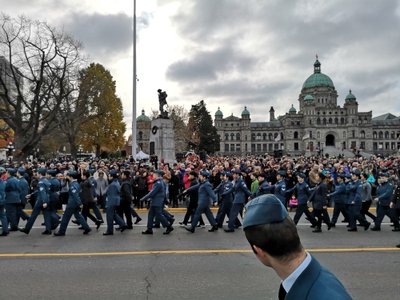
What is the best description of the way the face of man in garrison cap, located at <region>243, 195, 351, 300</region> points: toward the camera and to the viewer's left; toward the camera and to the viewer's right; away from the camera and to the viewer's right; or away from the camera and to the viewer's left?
away from the camera and to the viewer's left

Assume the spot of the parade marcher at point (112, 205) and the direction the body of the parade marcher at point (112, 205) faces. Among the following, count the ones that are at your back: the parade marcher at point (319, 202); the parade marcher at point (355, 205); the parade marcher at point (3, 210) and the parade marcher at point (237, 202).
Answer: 3

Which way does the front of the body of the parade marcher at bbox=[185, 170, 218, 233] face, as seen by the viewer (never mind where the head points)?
to the viewer's left

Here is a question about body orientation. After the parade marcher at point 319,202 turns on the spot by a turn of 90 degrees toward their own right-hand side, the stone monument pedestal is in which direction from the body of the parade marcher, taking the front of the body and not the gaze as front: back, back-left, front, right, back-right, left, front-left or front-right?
front-left

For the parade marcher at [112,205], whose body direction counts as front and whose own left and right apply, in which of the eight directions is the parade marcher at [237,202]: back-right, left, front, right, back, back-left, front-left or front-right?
back

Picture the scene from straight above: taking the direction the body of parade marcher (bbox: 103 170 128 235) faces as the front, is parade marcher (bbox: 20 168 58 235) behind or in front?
in front

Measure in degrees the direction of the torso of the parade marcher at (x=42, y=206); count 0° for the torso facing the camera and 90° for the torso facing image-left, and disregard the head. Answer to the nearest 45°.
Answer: approximately 90°

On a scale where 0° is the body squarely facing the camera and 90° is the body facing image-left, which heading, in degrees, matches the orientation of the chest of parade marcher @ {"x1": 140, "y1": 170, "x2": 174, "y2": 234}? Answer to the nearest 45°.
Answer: approximately 90°

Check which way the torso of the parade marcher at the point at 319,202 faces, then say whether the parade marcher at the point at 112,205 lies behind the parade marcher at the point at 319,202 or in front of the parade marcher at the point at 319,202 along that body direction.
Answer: in front

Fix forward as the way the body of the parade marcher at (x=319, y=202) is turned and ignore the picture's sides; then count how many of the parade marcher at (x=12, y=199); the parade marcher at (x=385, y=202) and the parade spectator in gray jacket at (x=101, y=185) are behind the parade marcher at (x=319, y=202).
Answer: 1

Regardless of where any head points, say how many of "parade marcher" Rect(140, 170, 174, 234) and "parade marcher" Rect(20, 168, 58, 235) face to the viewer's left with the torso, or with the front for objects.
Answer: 2

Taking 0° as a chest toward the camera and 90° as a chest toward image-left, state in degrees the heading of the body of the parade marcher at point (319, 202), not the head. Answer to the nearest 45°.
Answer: approximately 90°

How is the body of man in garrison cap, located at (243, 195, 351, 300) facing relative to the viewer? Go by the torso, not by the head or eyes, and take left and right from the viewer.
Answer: facing away from the viewer and to the left of the viewer

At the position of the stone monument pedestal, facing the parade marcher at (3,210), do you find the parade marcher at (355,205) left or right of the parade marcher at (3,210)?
left

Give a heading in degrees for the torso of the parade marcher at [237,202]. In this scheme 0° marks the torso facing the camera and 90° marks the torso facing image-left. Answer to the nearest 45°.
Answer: approximately 90°
